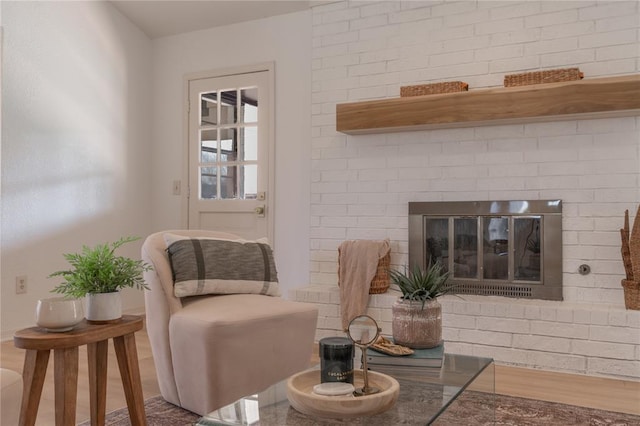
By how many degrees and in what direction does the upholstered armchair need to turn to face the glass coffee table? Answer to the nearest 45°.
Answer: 0° — it already faces it

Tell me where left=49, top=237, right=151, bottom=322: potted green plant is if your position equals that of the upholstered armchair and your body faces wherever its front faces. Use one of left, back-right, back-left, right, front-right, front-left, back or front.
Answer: right

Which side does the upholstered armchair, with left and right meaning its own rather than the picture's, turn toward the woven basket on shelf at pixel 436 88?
left

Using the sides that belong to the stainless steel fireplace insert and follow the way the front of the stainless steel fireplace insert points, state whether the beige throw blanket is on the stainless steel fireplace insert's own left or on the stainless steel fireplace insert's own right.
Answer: on the stainless steel fireplace insert's own right

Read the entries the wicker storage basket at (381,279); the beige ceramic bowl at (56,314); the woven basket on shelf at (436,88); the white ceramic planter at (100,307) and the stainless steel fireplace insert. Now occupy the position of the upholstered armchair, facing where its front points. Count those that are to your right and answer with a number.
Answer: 2

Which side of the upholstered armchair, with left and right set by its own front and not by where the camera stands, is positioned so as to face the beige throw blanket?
left
